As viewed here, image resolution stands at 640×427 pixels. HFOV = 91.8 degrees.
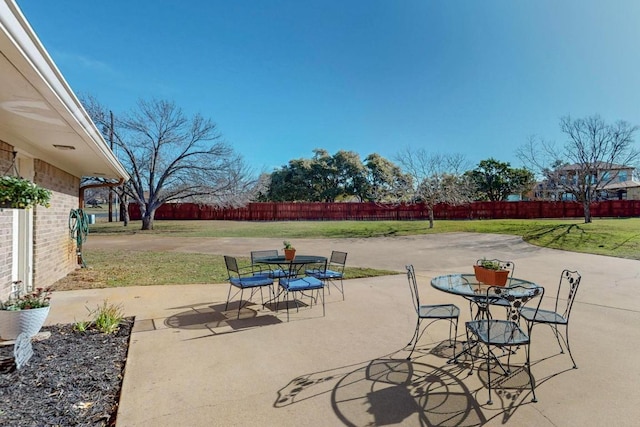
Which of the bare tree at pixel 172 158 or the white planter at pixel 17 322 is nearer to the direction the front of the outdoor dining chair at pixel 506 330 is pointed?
the bare tree

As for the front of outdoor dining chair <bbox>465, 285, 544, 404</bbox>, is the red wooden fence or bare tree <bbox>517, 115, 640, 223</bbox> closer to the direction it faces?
the red wooden fence

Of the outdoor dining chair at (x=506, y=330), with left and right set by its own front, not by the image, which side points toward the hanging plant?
left

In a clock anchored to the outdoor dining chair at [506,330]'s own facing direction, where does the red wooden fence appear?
The red wooden fence is roughly at 1 o'clock from the outdoor dining chair.

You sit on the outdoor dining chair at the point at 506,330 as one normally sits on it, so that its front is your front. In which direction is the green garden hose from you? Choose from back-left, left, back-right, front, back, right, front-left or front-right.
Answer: front-left

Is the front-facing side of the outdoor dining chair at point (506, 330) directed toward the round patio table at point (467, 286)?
yes

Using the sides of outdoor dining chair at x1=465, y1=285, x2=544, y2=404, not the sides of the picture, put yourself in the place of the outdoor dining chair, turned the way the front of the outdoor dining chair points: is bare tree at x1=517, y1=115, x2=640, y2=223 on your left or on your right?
on your right

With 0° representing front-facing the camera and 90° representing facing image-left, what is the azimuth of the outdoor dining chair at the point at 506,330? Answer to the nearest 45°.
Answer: approximately 135°

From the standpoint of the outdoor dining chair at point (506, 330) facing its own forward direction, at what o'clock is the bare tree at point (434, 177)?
The bare tree is roughly at 1 o'clock from the outdoor dining chair.
